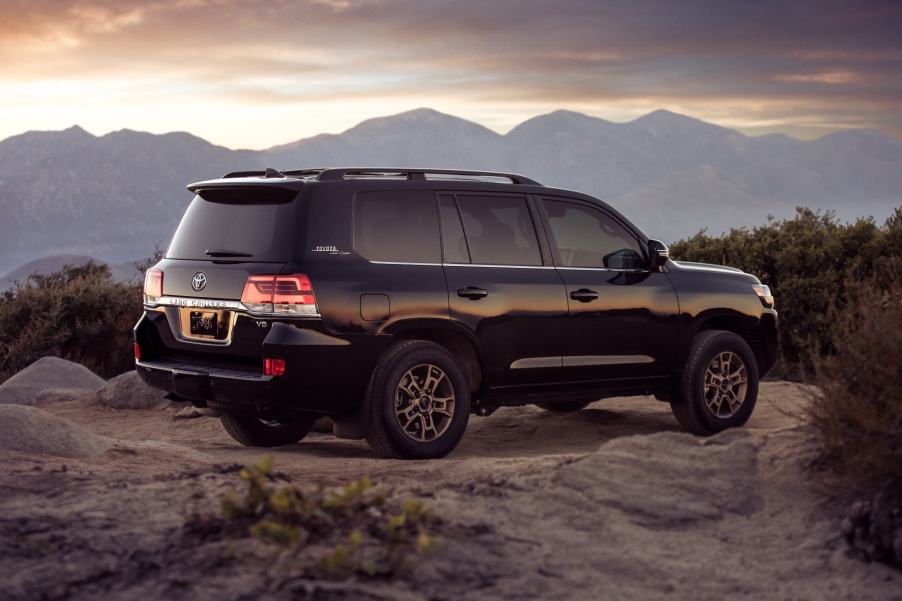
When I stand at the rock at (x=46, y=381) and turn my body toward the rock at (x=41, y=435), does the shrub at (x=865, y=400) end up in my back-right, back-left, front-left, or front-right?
front-left

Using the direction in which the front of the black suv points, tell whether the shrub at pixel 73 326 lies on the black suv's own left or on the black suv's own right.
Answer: on the black suv's own left

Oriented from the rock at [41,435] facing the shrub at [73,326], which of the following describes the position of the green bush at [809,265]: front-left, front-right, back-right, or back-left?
front-right

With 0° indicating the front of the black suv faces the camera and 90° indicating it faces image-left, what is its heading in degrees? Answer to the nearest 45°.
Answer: approximately 225°

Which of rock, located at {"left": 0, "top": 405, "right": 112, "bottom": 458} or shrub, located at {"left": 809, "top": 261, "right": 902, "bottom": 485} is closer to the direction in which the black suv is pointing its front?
the shrub

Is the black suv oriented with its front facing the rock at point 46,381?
no

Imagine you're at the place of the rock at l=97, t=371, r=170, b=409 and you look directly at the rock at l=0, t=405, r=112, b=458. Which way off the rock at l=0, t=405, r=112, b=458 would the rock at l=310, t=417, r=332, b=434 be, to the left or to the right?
left

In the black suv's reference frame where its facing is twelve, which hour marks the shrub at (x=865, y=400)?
The shrub is roughly at 3 o'clock from the black suv.

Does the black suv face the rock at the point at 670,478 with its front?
no

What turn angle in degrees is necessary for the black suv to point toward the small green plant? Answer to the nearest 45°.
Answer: approximately 135° to its right

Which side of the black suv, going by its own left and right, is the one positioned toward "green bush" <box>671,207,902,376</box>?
front

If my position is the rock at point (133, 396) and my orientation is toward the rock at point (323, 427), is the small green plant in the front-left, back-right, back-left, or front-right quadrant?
front-right

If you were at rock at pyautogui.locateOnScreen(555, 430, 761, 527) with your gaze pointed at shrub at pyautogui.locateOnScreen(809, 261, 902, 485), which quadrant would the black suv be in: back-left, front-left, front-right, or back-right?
back-left
